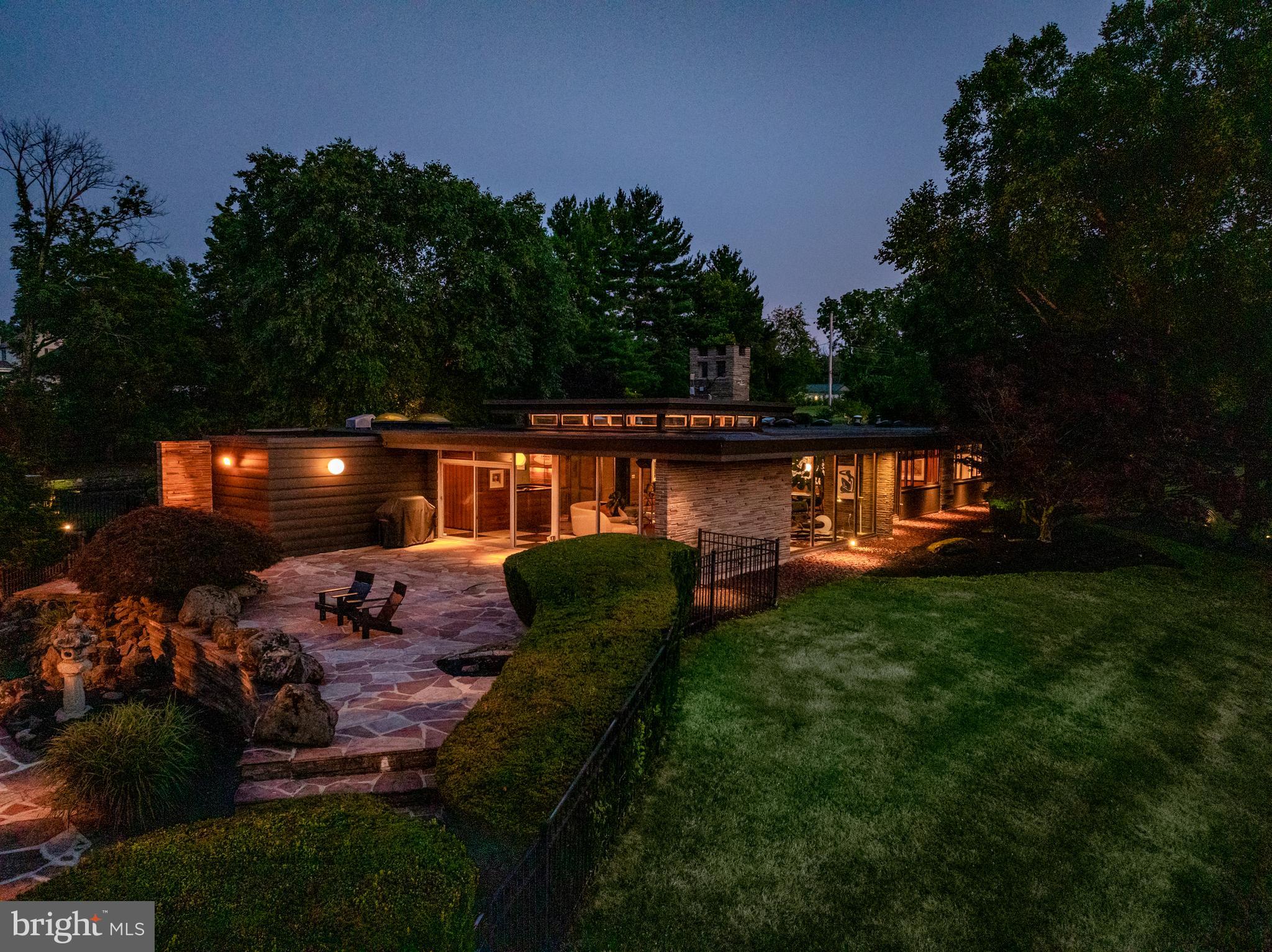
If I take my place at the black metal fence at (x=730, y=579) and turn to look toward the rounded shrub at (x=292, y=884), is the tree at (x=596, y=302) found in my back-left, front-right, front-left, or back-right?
back-right

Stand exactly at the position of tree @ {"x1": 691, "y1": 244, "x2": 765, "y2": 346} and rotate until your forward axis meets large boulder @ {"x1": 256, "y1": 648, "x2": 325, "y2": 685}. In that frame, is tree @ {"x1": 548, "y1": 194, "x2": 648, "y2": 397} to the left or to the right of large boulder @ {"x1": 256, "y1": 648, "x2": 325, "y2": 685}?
right

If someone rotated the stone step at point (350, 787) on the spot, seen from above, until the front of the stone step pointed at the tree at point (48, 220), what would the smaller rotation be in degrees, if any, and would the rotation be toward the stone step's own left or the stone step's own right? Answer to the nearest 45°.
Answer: approximately 180°

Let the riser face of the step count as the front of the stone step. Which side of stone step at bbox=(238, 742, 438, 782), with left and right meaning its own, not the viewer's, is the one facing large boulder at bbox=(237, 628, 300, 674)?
back

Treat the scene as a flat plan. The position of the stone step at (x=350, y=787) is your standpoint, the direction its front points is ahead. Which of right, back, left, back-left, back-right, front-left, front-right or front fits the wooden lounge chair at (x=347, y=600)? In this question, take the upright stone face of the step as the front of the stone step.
back

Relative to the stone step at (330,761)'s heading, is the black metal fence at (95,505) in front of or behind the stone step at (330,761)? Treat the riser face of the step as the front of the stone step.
behind

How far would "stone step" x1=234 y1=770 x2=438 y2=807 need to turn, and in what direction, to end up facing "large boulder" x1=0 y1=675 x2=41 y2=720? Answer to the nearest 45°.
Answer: approximately 135° to its right

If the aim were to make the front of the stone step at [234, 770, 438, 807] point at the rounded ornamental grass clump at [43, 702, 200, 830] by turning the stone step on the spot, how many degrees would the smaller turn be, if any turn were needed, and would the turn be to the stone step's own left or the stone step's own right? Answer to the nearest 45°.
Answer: approximately 135° to the stone step's own right

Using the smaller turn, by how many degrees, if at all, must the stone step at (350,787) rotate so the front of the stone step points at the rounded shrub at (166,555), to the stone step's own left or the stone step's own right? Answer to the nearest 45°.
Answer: approximately 180°

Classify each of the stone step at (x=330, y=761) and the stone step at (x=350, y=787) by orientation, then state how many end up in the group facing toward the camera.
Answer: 2

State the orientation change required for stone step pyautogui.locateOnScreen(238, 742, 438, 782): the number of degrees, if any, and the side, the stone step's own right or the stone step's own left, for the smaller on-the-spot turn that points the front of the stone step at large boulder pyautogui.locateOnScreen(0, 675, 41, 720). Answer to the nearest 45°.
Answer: approximately 135° to the stone step's own right

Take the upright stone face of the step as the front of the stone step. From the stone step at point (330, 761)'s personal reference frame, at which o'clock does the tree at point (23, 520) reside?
The tree is roughly at 5 o'clock from the stone step.

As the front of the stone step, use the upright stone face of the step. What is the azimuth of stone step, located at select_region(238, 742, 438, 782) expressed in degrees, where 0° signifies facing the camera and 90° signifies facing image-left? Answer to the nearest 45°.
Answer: approximately 0°

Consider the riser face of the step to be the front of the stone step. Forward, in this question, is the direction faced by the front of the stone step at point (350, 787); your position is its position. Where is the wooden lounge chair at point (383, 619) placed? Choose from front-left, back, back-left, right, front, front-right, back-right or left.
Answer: back

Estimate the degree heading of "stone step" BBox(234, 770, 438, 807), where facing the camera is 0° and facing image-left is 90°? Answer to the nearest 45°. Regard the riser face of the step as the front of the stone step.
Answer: approximately 0°
